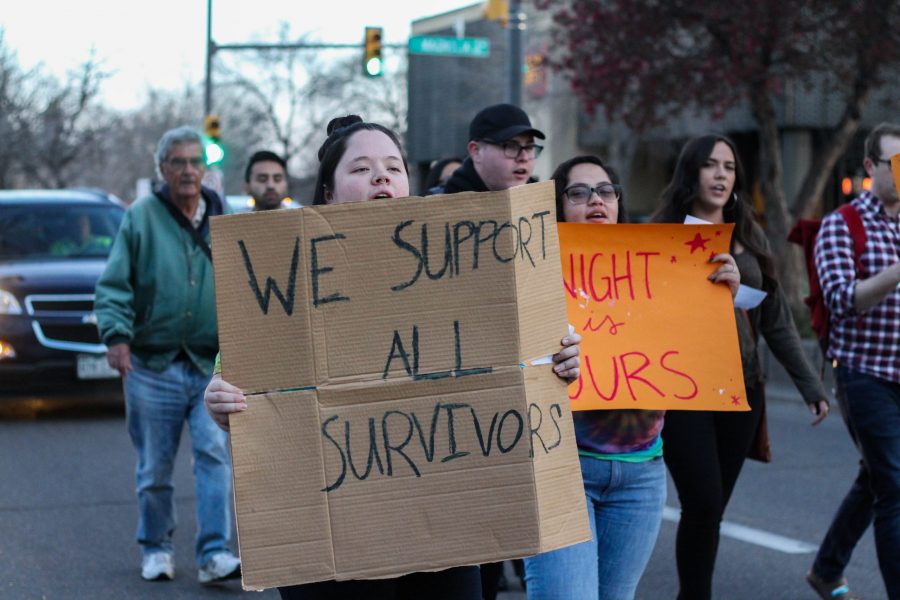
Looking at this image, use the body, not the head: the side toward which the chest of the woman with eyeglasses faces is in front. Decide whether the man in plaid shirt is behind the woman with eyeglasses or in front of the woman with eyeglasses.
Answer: behind

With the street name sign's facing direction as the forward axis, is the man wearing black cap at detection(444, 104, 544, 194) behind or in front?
in front

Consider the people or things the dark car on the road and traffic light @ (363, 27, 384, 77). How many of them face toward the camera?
2

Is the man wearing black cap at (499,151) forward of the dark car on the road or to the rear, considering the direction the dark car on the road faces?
forward

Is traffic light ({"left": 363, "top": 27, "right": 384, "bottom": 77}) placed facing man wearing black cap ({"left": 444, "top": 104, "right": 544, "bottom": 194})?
yes

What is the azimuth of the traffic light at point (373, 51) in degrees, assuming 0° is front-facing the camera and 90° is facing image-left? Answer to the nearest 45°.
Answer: approximately 0°

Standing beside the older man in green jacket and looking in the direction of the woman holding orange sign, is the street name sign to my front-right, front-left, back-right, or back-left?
back-left

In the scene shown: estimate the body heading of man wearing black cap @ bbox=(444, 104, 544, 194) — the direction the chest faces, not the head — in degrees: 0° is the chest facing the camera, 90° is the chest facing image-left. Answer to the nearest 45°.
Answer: approximately 315°
